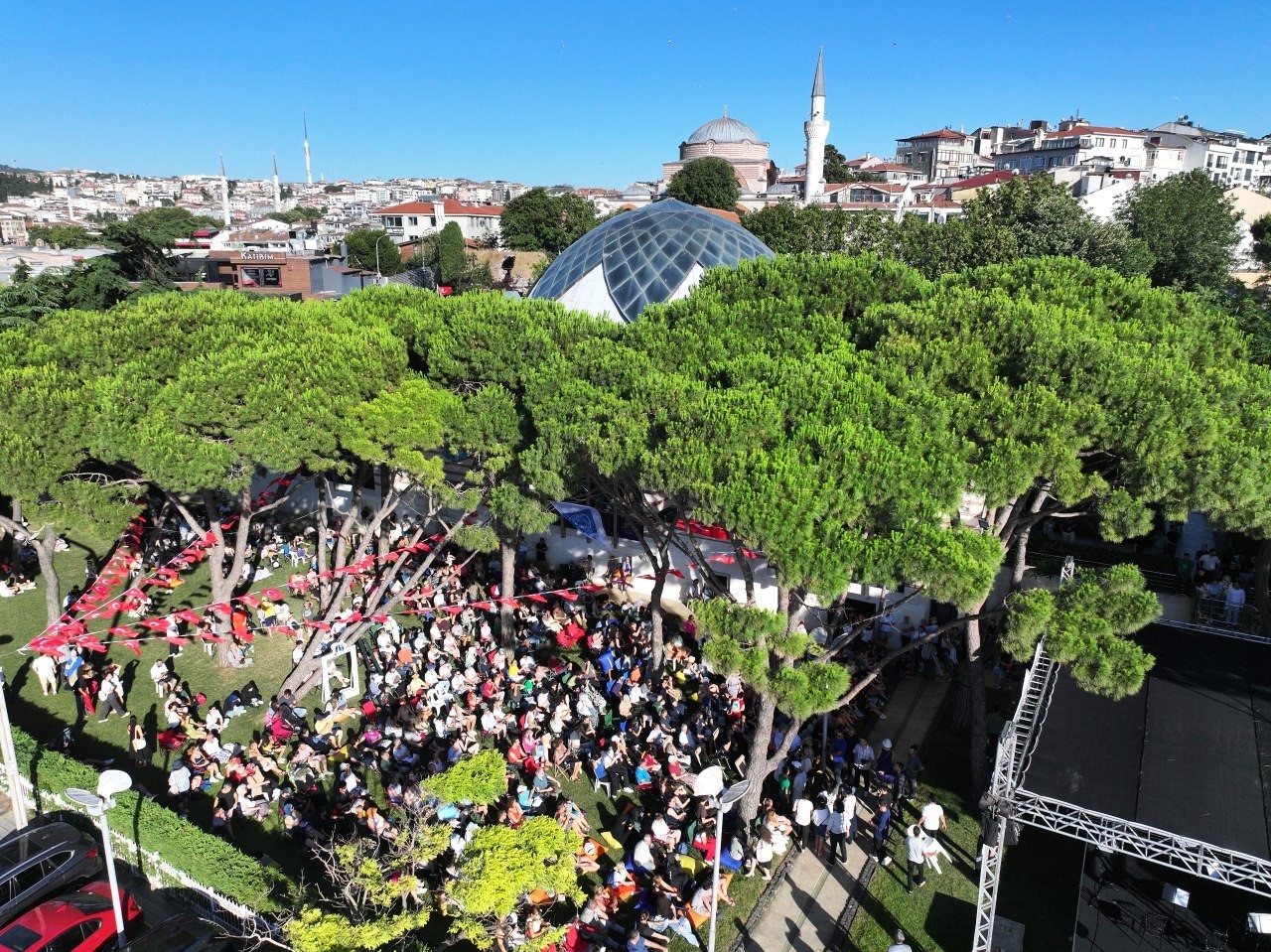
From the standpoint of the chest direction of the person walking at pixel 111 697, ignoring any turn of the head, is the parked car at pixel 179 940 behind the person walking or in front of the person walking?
in front

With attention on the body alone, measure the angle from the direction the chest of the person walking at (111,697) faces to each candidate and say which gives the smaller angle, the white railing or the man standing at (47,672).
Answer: the white railing

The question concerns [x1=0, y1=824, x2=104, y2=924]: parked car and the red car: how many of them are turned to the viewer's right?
0
